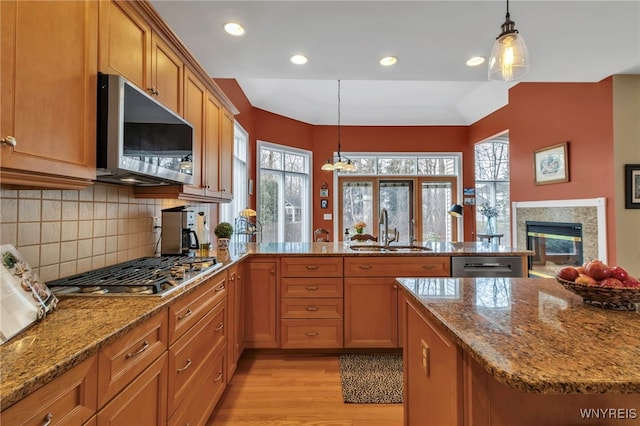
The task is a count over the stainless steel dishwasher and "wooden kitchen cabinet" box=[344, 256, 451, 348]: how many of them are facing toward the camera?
2

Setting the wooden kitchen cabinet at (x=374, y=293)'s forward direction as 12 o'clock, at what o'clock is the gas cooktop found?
The gas cooktop is roughly at 1 o'clock from the wooden kitchen cabinet.

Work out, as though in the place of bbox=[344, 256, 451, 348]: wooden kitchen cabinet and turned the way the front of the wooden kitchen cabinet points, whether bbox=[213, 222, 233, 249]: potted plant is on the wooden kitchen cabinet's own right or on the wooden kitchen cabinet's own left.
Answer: on the wooden kitchen cabinet's own right

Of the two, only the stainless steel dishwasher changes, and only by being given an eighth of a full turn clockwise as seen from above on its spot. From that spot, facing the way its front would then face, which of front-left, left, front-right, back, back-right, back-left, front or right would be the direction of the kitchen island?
front-left

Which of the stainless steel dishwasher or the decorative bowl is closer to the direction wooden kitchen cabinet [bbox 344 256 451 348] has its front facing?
the decorative bowl

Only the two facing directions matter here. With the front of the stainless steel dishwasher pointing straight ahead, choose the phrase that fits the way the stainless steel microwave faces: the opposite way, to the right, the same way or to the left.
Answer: to the left

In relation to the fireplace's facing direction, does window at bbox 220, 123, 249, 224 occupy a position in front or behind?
in front

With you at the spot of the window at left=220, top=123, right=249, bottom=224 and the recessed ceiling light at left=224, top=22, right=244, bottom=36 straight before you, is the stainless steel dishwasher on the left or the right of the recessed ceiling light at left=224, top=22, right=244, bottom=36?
left

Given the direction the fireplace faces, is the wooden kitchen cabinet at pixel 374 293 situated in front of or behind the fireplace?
in front

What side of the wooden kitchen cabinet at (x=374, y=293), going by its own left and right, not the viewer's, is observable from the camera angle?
front

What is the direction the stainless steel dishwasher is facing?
toward the camera

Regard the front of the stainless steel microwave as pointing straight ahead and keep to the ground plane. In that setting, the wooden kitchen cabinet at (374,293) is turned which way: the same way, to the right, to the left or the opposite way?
to the right

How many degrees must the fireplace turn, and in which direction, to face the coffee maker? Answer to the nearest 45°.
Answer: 0° — it already faces it

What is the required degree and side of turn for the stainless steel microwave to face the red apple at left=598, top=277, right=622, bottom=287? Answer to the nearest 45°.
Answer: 0° — it already faces it

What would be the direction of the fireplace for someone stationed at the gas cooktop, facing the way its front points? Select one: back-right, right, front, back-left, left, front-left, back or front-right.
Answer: front-left

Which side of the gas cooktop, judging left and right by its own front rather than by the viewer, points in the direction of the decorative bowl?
front

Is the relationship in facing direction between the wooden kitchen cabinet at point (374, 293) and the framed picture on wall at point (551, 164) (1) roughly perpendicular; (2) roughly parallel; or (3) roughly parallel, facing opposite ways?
roughly perpendicular

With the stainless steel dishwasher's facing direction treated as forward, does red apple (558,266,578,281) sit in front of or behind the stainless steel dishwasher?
in front
